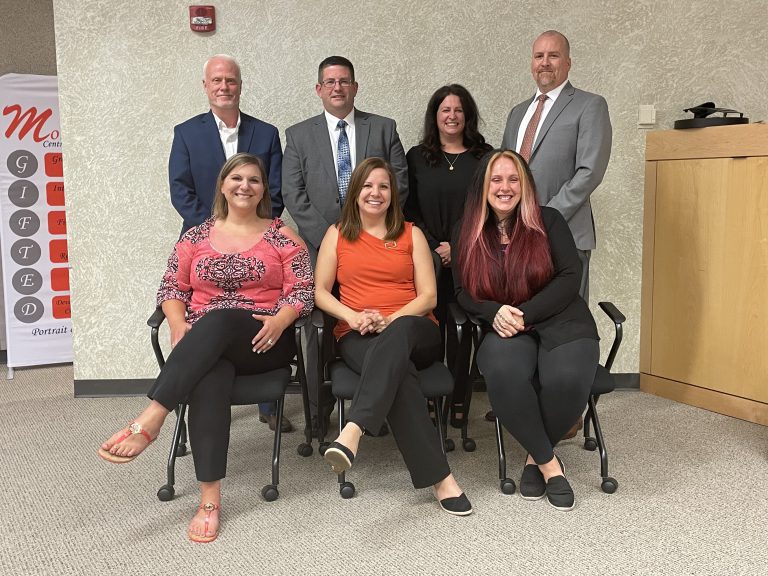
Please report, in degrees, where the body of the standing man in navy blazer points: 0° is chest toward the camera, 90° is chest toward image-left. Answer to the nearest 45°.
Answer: approximately 0°

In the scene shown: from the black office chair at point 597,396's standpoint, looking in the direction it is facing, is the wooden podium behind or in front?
behind

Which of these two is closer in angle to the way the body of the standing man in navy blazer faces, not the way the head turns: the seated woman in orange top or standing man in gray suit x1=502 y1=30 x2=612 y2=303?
the seated woman in orange top

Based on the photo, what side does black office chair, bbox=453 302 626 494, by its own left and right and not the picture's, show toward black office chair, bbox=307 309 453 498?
right
